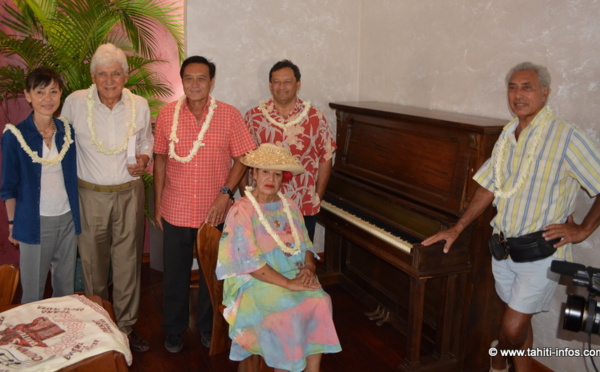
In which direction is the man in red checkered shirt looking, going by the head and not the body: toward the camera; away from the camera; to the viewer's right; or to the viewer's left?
toward the camera

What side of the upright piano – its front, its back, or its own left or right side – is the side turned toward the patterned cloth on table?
front

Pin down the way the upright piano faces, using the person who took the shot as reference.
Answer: facing the viewer and to the left of the viewer

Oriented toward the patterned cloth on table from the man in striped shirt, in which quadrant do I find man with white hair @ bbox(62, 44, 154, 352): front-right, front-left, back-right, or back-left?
front-right

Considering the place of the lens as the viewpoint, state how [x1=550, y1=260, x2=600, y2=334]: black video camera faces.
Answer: facing to the left of the viewer

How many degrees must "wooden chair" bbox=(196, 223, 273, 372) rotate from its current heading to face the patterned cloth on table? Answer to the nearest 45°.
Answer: approximately 90° to its right

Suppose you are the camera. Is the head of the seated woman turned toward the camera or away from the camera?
toward the camera

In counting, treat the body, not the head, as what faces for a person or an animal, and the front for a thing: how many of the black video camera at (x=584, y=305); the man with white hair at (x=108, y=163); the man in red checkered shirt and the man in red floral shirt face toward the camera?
3

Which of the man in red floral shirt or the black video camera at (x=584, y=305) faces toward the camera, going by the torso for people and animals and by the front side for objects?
the man in red floral shirt

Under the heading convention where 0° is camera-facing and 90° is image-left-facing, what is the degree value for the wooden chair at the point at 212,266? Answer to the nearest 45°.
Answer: approximately 315°

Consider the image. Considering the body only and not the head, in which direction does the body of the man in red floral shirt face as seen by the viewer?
toward the camera

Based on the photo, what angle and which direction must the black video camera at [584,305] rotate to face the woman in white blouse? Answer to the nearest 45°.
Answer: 0° — it already faces them

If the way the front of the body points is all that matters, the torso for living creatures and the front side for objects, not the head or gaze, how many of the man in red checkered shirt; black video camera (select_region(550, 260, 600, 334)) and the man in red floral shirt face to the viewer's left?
1

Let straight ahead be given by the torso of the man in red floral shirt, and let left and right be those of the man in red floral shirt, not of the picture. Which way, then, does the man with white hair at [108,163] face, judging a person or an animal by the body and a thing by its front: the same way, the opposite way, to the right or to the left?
the same way

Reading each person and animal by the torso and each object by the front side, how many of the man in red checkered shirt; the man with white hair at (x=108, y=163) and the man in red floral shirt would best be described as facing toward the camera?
3

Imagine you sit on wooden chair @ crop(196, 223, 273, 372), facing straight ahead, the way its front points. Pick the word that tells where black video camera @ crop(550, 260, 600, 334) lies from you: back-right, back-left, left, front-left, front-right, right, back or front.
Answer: front

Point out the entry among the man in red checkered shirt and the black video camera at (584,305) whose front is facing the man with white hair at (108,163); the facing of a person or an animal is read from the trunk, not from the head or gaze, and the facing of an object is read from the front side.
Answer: the black video camera
